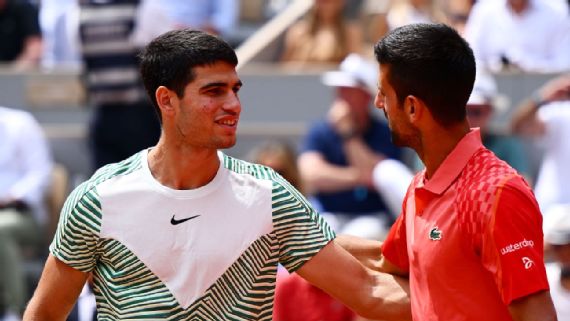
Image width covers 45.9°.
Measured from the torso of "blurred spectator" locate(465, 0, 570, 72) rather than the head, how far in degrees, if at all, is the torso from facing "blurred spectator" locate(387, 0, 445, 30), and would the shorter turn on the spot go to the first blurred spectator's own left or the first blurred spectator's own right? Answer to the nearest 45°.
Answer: approximately 90° to the first blurred spectator's own right

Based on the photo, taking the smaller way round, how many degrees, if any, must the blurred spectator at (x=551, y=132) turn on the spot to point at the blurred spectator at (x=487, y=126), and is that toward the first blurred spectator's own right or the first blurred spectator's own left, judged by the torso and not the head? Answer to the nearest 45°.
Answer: approximately 45° to the first blurred spectator's own right

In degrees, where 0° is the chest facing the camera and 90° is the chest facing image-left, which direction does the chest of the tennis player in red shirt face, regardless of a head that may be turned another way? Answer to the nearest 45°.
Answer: approximately 45°

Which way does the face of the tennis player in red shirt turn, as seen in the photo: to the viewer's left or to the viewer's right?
to the viewer's left

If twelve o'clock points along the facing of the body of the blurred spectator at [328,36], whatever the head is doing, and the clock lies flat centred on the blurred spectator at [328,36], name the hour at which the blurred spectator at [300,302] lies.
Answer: the blurred spectator at [300,302] is roughly at 12 o'clock from the blurred spectator at [328,36].

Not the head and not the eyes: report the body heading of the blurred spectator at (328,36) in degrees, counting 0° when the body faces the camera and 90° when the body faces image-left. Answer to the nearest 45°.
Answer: approximately 0°

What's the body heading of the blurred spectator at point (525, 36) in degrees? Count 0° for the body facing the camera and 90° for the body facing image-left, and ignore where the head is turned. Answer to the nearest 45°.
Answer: approximately 0°
